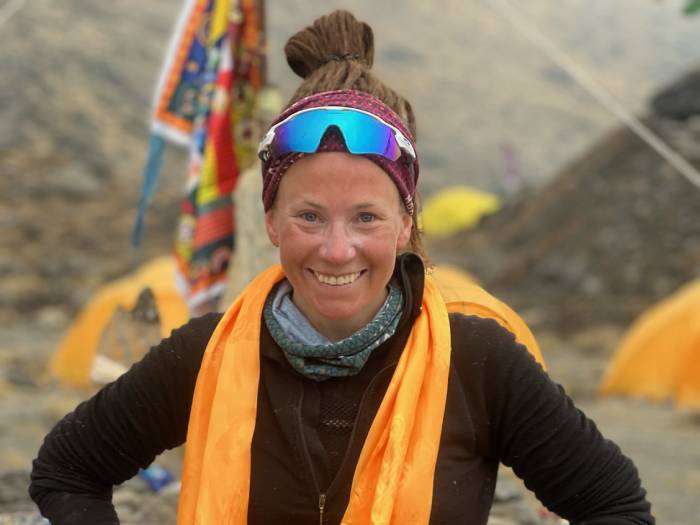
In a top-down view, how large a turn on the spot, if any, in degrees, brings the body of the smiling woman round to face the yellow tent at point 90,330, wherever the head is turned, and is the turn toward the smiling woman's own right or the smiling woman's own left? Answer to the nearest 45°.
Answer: approximately 180°

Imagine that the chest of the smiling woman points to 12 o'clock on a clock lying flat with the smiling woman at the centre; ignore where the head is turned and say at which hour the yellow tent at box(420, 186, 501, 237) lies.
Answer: The yellow tent is roughly at 6 o'clock from the smiling woman.

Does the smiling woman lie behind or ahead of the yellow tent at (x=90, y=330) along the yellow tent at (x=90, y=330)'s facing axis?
ahead

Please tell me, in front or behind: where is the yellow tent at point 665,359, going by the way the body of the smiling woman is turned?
behind

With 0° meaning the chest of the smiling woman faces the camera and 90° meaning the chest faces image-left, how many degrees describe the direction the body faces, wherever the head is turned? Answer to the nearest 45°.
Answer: approximately 0°

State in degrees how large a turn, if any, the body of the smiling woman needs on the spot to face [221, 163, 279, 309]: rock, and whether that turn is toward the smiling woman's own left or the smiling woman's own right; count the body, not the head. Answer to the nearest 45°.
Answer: approximately 180°

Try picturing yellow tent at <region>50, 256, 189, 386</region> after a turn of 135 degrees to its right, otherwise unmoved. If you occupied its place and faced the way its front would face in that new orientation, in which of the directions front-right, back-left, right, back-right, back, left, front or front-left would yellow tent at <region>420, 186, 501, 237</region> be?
back-right
